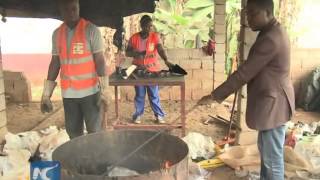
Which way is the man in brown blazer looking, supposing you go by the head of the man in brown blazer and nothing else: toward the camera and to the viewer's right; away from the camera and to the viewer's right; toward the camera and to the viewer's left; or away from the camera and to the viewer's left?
toward the camera and to the viewer's left

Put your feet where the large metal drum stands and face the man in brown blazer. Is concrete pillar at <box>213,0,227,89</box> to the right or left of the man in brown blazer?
left

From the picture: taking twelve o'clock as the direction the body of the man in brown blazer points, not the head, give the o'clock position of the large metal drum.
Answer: The large metal drum is roughly at 11 o'clock from the man in brown blazer.

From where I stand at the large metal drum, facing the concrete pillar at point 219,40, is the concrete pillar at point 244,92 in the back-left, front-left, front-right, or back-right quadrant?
front-right

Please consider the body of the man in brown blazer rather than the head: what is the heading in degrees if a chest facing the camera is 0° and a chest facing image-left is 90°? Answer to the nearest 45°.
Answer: approximately 90°

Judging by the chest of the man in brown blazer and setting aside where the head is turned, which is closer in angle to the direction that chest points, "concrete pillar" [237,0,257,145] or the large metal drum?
the large metal drum

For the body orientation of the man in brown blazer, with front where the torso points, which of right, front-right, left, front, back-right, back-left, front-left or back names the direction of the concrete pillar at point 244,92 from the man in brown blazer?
right

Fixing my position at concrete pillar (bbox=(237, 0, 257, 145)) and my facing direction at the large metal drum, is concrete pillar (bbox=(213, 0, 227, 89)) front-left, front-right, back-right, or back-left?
back-right

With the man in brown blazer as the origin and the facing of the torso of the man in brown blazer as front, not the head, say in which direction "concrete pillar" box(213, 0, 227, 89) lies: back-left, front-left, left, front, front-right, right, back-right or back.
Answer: right

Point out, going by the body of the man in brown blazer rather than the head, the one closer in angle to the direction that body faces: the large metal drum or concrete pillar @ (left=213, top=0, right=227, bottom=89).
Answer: the large metal drum
